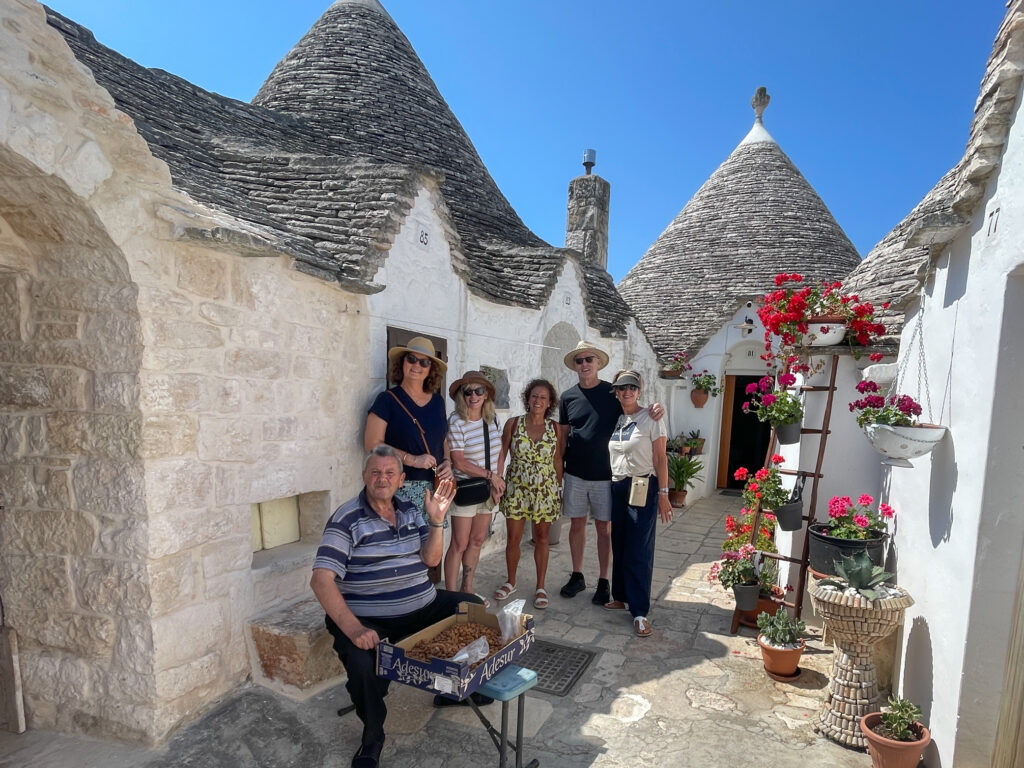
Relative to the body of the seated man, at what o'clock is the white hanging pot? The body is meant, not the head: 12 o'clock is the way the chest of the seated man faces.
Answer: The white hanging pot is roughly at 11 o'clock from the seated man.

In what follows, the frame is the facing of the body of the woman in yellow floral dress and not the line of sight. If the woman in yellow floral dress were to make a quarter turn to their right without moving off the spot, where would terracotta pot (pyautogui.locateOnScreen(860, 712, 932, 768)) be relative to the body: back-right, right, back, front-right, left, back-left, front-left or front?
back-left

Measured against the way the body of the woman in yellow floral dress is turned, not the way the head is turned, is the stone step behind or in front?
in front

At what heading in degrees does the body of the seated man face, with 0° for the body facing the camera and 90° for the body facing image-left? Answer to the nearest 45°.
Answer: approximately 315°

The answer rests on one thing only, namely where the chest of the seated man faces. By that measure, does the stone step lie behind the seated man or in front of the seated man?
behind

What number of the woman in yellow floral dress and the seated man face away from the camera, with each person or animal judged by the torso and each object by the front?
0

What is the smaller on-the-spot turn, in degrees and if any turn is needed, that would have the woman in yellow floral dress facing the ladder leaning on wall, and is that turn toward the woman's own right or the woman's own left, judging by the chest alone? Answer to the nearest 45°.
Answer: approximately 90° to the woman's own left

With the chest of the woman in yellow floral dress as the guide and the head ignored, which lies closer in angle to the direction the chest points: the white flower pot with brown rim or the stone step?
the stone step

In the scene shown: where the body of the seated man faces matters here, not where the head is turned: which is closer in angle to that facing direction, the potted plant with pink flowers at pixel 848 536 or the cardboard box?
the cardboard box

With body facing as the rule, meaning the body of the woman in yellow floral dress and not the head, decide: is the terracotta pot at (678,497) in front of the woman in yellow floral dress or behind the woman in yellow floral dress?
behind

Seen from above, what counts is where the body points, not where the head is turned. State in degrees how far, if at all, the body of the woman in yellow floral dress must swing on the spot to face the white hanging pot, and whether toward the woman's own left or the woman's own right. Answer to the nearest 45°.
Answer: approximately 45° to the woman's own left

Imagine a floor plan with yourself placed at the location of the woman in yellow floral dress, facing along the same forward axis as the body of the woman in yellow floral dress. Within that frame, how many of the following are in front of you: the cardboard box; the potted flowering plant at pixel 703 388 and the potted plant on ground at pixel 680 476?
1

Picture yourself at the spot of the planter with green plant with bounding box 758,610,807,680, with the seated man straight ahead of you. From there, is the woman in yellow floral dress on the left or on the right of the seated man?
right

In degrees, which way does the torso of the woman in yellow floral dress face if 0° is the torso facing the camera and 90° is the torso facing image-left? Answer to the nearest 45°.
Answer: approximately 0°
